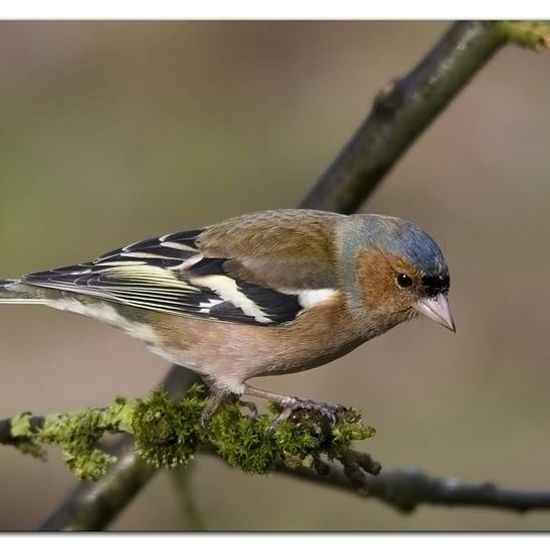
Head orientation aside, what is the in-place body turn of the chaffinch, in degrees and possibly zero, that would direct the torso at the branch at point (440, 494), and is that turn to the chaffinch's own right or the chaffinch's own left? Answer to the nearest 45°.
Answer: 0° — it already faces it

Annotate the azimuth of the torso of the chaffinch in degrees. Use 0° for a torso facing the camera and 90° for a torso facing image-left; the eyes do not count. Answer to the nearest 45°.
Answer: approximately 270°
